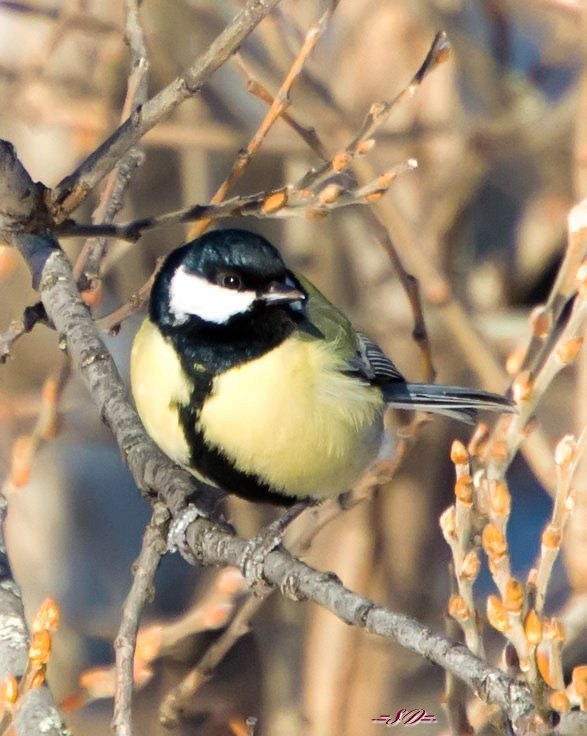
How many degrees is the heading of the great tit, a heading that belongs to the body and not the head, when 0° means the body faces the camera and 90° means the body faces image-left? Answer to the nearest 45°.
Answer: approximately 45°

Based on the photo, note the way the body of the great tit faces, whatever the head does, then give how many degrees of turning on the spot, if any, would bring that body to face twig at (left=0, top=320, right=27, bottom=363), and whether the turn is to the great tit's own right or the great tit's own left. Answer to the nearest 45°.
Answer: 0° — it already faces it
